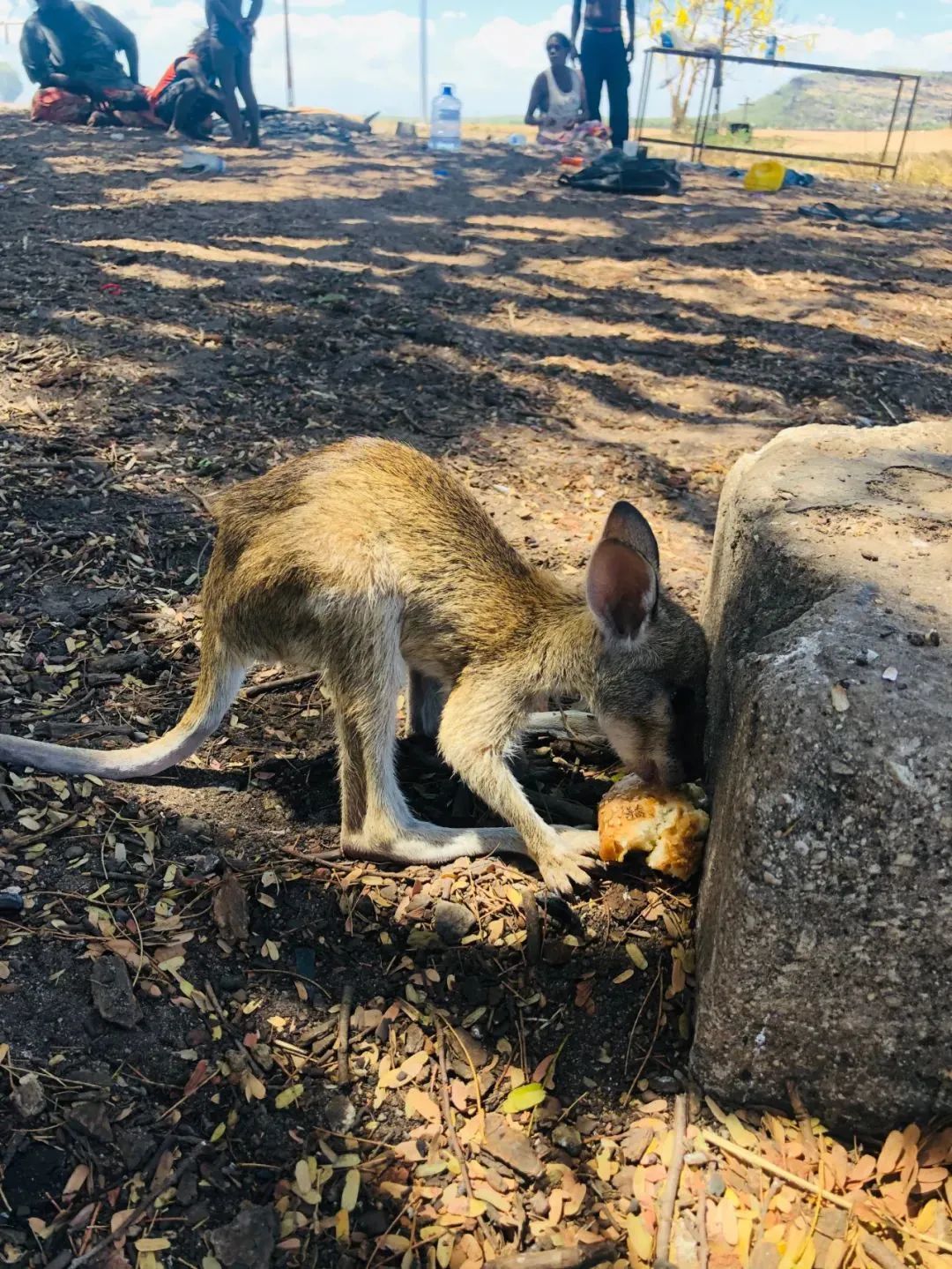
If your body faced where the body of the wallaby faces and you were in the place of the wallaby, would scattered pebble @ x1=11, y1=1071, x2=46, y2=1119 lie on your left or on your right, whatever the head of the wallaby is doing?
on your right

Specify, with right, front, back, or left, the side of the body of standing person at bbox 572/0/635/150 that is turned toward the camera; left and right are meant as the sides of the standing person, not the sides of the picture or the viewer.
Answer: front

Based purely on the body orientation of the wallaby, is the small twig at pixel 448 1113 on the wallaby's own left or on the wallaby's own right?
on the wallaby's own right

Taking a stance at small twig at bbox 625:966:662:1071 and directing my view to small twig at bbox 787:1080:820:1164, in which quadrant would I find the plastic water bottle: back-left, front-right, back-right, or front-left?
back-left

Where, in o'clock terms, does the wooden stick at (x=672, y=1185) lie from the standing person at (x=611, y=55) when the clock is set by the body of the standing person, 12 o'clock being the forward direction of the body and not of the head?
The wooden stick is roughly at 12 o'clock from the standing person.

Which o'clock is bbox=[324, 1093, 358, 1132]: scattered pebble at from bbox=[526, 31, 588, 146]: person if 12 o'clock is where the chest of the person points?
The scattered pebble is roughly at 12 o'clock from the person.

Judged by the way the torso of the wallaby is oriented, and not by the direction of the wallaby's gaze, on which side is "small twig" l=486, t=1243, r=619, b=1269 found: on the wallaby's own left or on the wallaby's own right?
on the wallaby's own right

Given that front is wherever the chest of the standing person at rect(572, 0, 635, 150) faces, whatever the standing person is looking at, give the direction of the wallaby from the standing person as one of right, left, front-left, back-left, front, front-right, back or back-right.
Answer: front

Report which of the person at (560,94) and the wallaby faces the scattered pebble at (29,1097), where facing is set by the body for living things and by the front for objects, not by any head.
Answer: the person

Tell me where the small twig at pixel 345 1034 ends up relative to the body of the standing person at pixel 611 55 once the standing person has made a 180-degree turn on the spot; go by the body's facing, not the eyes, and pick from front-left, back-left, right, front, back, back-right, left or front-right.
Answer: back

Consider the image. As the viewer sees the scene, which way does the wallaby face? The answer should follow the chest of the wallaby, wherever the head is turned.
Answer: to the viewer's right

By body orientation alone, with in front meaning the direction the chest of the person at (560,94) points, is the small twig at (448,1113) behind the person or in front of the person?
in front

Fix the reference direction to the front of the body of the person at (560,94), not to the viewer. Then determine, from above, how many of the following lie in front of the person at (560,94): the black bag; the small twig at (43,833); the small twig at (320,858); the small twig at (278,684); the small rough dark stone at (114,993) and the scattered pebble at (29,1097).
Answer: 6

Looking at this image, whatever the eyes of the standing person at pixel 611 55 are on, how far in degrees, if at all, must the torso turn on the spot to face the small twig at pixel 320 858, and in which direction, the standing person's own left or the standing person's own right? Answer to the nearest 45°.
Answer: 0° — they already face it

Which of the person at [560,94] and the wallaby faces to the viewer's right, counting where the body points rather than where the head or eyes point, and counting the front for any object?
the wallaby

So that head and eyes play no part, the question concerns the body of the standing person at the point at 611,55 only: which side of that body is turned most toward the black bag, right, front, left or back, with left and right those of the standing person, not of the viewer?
front

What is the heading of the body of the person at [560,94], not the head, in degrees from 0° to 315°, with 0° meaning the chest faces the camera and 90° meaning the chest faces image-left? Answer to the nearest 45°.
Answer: approximately 0°

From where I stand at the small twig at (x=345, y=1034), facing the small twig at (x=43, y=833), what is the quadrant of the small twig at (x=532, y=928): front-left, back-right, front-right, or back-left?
back-right

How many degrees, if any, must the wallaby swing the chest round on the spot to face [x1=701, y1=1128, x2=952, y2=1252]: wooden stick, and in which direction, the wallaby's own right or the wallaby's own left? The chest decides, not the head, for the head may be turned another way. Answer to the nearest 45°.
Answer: approximately 45° to the wallaby's own right
